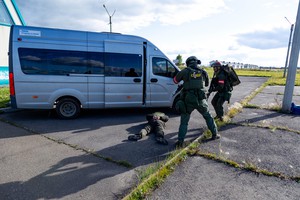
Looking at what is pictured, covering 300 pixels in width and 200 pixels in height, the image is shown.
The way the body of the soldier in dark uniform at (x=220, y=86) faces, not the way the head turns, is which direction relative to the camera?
to the viewer's left

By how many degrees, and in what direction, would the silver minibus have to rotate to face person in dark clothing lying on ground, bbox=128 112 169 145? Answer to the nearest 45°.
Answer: approximately 45° to its right

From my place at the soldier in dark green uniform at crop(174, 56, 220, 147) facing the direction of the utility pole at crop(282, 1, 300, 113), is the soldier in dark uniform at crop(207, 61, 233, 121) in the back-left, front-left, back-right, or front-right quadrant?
front-left

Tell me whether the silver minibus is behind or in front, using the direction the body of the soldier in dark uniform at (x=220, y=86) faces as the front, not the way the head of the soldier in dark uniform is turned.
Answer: in front

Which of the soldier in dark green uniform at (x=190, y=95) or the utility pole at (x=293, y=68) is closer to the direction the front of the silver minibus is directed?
the utility pole

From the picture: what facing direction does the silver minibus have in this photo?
to the viewer's right

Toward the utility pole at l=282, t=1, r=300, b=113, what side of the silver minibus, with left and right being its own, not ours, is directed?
front

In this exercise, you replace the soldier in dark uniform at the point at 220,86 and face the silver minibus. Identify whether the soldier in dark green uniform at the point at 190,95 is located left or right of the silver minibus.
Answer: left

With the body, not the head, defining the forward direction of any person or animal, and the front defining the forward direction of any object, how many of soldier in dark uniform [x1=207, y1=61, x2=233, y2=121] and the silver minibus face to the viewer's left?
1

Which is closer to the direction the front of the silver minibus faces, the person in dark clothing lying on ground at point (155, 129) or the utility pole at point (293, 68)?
the utility pole
